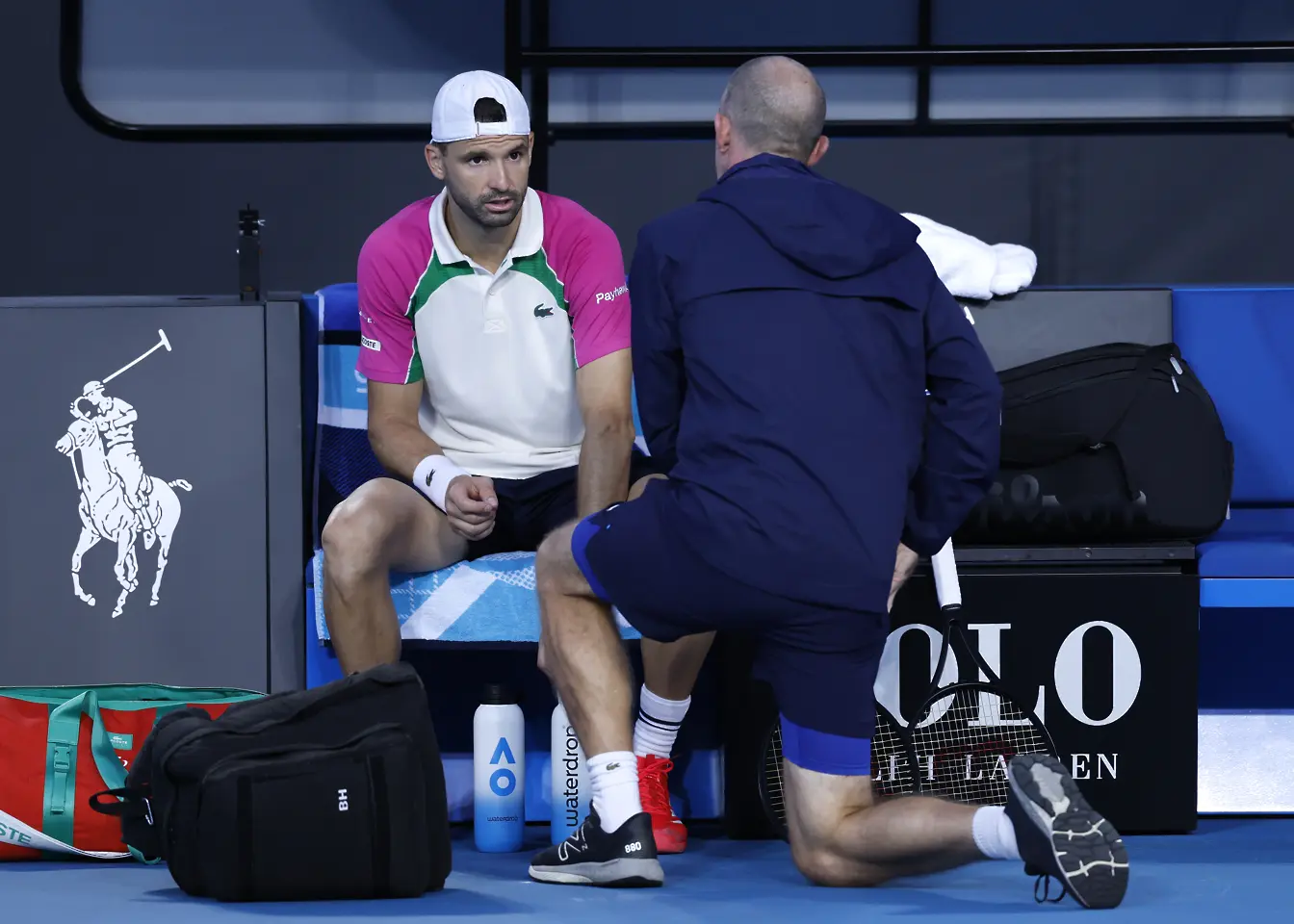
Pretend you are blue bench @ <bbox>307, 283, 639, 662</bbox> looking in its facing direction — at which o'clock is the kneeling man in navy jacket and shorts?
The kneeling man in navy jacket and shorts is roughly at 11 o'clock from the blue bench.

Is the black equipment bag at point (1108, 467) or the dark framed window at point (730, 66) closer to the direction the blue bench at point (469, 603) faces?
the black equipment bag

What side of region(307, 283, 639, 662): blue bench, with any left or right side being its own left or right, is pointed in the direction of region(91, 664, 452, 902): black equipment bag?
front

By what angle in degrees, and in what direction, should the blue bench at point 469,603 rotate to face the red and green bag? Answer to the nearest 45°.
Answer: approximately 90° to its right

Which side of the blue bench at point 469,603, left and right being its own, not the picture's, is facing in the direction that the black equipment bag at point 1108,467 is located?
left

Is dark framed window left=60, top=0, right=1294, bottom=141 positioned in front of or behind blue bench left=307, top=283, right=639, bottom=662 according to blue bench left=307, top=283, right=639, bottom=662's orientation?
behind

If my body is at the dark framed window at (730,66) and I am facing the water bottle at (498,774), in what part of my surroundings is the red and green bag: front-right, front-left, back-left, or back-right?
front-right

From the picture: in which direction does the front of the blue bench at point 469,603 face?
toward the camera

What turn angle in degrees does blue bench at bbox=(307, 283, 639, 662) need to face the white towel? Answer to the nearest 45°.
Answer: approximately 90° to its left

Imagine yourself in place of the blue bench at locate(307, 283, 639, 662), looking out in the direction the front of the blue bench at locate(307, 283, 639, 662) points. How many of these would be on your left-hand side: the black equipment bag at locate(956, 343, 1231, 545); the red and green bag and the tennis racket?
2

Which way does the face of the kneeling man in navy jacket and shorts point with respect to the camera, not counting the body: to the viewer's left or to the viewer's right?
to the viewer's left
